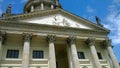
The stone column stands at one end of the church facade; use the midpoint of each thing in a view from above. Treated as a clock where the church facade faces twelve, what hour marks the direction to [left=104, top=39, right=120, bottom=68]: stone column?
The stone column is roughly at 10 o'clock from the church facade.

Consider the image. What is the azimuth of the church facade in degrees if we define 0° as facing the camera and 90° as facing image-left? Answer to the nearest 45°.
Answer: approximately 315°
